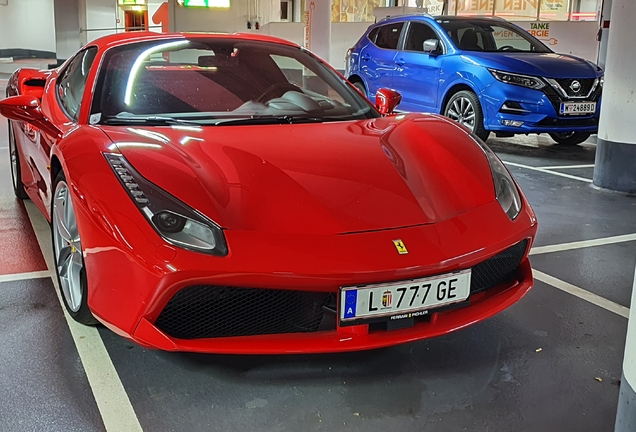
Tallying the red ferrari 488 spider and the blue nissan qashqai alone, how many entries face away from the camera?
0

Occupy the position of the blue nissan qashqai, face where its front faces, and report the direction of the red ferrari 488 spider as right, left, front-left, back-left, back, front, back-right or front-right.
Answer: front-right

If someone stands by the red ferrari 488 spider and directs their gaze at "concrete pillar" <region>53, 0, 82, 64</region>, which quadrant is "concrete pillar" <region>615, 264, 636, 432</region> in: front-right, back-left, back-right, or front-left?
back-right

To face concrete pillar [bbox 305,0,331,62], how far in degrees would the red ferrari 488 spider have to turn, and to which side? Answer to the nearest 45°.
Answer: approximately 135° to its left

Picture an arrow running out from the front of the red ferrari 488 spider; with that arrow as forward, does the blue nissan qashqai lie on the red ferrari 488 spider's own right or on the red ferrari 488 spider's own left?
on the red ferrari 488 spider's own left

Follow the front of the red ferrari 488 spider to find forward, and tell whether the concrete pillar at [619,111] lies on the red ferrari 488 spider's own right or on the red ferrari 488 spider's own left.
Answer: on the red ferrari 488 spider's own left

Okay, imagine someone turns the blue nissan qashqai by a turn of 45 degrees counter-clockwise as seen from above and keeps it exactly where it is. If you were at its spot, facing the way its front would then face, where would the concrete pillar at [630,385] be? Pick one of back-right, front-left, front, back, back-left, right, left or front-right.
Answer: right

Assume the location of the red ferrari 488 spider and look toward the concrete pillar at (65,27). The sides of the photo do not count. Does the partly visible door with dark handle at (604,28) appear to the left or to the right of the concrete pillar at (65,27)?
right

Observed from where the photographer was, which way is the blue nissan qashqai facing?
facing the viewer and to the right of the viewer
